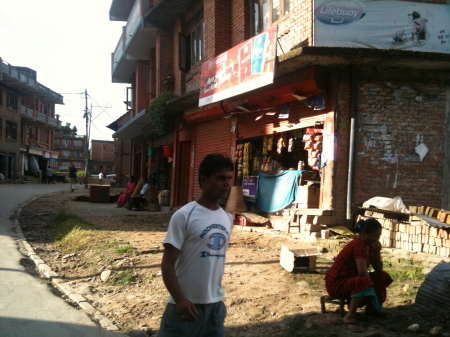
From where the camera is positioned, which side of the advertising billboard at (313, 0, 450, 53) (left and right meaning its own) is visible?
front

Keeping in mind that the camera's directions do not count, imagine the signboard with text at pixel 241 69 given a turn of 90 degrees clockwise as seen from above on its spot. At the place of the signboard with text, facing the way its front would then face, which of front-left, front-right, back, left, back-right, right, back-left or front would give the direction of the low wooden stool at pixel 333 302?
back-left

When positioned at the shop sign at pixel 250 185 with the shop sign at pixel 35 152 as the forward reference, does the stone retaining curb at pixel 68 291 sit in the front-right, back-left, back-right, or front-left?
back-left

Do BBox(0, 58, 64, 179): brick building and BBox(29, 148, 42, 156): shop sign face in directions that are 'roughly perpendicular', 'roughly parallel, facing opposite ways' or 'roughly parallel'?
roughly parallel

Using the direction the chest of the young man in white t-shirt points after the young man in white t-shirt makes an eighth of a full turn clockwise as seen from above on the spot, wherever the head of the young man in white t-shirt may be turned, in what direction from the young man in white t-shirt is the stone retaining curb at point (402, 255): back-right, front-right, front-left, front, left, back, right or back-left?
back-left

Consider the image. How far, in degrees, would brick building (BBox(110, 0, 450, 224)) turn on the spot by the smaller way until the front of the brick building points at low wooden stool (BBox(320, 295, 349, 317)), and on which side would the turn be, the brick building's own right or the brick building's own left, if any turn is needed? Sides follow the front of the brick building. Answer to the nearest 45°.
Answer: approximately 45° to the brick building's own left

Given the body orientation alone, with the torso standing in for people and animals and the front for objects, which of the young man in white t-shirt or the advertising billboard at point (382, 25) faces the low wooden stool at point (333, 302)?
the advertising billboard

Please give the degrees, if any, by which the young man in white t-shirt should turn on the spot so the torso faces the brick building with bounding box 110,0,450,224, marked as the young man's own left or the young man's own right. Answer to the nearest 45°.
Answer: approximately 90° to the young man's own left

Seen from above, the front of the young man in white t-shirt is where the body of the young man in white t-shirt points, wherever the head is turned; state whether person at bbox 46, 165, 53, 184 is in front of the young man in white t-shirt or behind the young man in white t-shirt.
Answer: behind

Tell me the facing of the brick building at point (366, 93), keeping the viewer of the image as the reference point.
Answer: facing the viewer and to the left of the viewer

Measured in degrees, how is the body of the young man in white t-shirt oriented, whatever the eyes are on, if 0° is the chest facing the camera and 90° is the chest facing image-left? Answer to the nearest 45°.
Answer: approximately 315°

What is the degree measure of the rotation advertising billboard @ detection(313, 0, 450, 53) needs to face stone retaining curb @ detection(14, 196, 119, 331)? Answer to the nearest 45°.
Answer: approximately 45° to its right

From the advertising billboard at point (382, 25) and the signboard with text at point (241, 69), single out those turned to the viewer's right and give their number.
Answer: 0

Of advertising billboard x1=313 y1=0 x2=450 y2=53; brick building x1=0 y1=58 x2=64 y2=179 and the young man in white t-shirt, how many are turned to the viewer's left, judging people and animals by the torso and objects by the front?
0

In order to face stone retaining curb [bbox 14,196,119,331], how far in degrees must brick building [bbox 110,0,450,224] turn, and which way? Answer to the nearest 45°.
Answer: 0° — it already faces it

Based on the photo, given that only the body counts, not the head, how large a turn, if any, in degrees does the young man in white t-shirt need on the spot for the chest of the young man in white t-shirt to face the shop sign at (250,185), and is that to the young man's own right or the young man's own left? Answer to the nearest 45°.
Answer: approximately 135° to the young man's own left

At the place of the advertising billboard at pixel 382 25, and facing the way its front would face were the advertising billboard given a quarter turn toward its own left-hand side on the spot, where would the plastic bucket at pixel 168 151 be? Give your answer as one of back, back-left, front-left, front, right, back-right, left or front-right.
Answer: back-left
